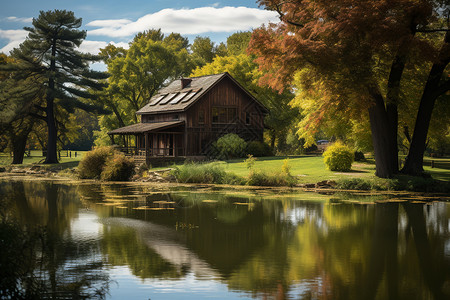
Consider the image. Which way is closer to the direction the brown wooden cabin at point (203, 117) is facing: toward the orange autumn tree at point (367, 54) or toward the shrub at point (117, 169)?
the shrub

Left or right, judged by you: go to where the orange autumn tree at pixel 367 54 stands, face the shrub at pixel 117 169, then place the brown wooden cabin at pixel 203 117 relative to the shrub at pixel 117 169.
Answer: right

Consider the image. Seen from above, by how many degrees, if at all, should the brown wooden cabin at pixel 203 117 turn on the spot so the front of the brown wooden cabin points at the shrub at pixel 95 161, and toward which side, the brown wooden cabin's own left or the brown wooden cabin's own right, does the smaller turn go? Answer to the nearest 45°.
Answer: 0° — it already faces it

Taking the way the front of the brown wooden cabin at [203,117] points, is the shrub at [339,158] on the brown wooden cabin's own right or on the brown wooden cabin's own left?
on the brown wooden cabin's own left

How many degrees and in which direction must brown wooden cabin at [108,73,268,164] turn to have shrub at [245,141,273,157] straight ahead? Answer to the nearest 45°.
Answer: approximately 90° to its left

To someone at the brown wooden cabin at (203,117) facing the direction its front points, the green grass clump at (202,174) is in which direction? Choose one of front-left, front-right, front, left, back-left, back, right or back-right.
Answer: front-left

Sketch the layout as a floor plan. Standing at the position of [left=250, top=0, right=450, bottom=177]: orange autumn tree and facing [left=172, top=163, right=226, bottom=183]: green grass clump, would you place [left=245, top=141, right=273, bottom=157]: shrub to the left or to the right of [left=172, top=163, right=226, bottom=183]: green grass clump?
right

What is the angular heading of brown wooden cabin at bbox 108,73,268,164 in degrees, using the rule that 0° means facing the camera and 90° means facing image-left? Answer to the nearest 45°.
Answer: approximately 45°
